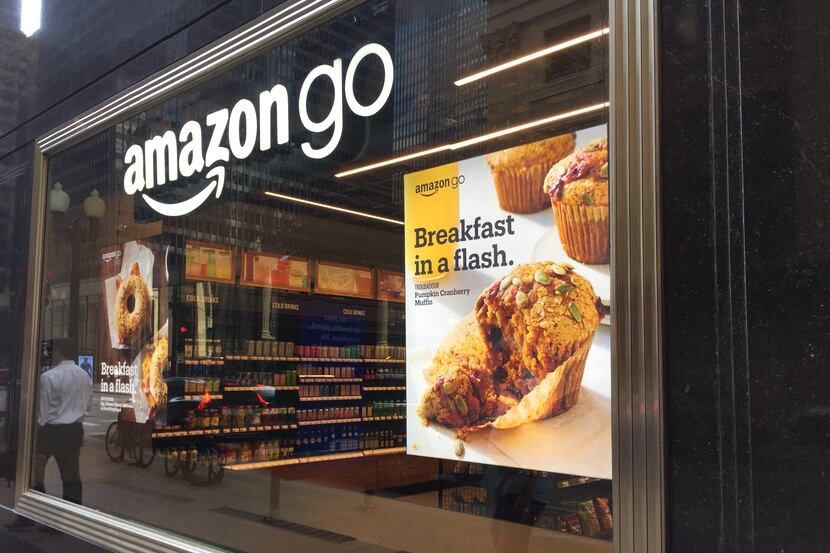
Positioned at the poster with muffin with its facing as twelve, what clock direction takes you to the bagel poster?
The bagel poster is roughly at 3 o'clock from the poster with muffin.

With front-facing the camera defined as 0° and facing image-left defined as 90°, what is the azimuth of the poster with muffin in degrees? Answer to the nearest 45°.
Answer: approximately 45°

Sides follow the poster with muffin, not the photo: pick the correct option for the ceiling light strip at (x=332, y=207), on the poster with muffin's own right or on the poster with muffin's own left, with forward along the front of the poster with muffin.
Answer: on the poster with muffin's own right
